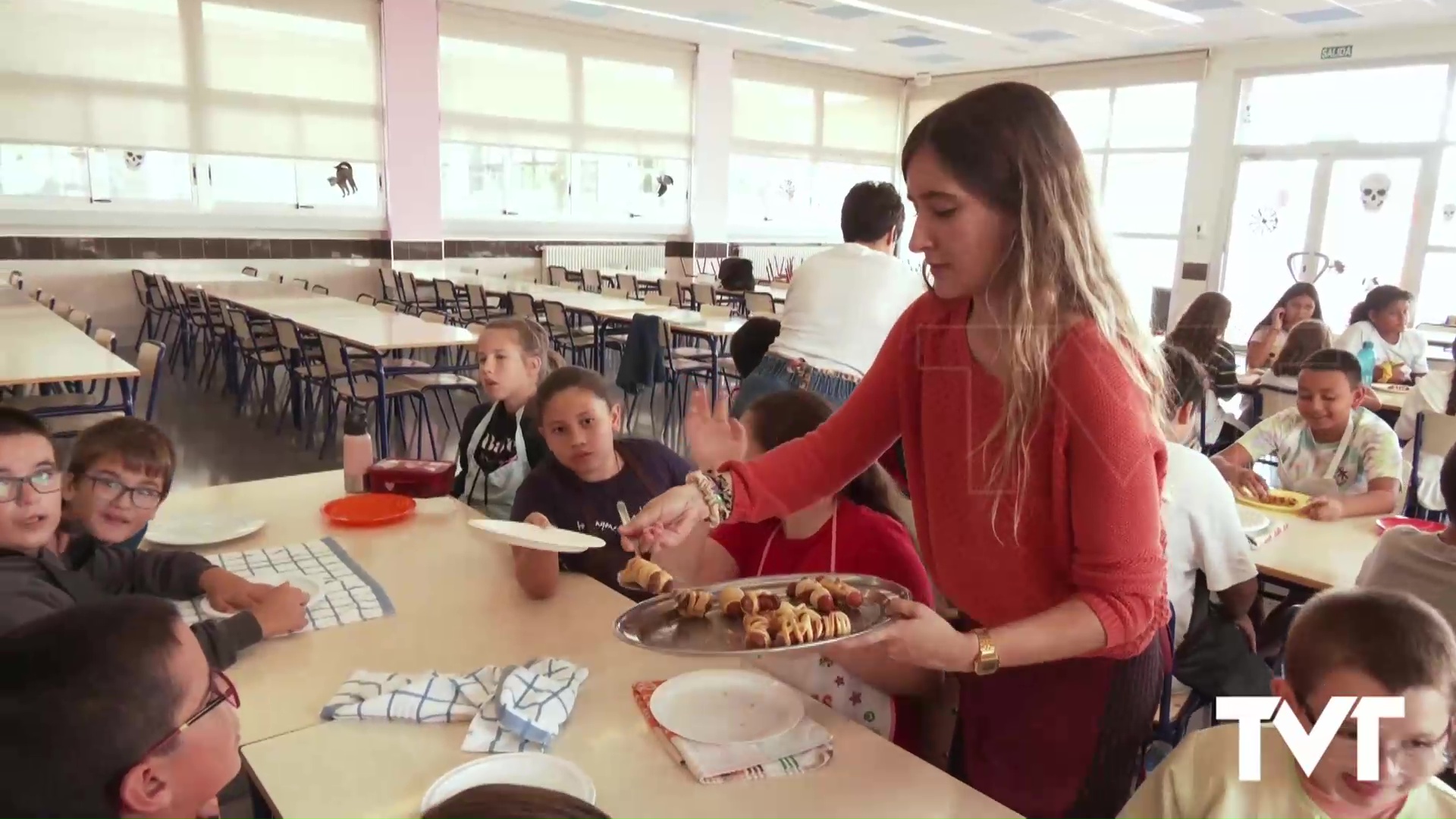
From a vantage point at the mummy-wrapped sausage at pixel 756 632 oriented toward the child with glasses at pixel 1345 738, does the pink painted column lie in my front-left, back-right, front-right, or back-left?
back-left

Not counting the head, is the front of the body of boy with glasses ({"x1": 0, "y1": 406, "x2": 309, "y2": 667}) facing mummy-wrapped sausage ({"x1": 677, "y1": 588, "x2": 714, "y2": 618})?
yes

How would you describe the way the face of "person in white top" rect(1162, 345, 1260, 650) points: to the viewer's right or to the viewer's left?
to the viewer's right

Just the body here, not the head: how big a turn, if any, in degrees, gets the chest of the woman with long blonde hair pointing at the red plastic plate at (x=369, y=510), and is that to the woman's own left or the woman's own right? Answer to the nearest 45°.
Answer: approximately 90° to the woman's own right

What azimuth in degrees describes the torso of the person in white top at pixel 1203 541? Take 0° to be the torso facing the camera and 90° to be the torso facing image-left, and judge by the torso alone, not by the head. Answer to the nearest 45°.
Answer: approximately 180°

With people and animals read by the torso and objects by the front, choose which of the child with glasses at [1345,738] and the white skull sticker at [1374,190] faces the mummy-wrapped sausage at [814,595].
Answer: the white skull sticker

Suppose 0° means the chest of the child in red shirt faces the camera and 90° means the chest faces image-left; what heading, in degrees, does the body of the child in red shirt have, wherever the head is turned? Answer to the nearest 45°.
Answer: approximately 45°

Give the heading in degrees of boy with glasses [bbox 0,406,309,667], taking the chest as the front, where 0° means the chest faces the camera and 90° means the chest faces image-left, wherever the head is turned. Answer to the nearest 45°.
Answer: approximately 315°

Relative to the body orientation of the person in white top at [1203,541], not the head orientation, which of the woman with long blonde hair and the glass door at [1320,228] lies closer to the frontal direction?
the glass door

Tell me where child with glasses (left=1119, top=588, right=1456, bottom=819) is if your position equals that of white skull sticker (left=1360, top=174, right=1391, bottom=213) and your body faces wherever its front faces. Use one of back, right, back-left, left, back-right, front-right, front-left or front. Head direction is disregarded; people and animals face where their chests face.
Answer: front

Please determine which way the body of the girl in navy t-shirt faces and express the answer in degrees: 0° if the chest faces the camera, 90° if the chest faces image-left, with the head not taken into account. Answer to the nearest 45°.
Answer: approximately 0°

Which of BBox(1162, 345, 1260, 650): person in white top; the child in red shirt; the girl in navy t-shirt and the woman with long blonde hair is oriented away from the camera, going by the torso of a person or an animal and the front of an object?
the person in white top

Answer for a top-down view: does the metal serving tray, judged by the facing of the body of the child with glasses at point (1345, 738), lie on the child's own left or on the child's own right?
on the child's own right
